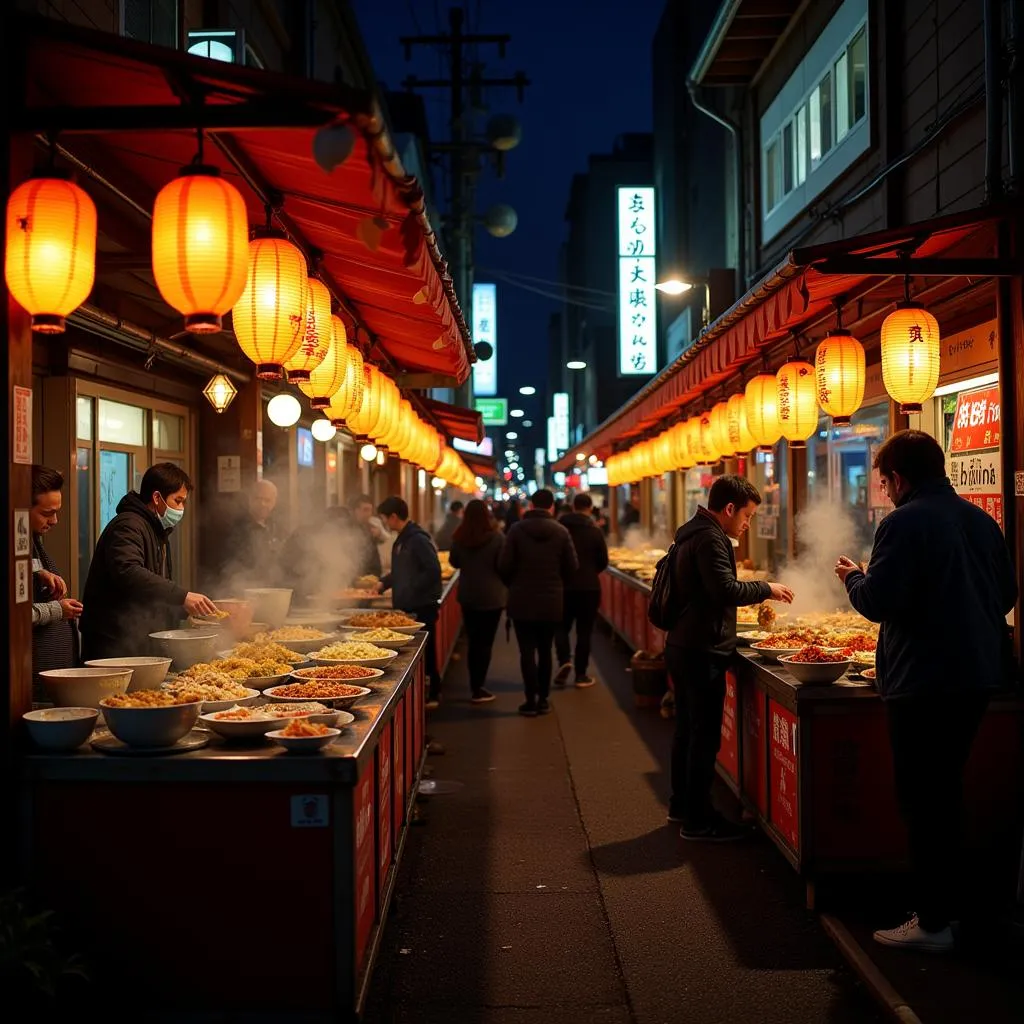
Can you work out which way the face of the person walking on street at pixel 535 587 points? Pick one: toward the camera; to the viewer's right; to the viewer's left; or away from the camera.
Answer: away from the camera

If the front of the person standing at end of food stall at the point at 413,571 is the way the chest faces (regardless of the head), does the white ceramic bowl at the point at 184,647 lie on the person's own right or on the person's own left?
on the person's own left

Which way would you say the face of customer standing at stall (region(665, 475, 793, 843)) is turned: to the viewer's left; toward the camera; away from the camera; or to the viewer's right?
to the viewer's right

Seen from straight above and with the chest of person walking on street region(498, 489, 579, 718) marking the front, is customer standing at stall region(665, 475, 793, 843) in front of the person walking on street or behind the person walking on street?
behind

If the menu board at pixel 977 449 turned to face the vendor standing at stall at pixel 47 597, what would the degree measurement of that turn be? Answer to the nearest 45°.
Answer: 0° — it already faces them

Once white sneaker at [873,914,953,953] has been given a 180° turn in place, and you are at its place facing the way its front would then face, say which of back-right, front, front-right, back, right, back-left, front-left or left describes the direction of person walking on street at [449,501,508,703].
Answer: back-left

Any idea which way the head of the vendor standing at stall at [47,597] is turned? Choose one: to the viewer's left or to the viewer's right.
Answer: to the viewer's right

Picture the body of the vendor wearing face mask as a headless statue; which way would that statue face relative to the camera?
to the viewer's right

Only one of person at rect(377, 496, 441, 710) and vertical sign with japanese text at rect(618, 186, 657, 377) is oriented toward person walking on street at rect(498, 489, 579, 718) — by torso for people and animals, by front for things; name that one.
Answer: the vertical sign with japanese text

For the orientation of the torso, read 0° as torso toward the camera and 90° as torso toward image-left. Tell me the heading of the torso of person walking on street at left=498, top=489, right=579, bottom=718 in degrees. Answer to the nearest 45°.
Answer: approximately 180°

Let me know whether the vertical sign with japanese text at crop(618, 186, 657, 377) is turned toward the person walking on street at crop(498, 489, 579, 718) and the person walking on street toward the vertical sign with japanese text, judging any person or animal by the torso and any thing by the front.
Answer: yes

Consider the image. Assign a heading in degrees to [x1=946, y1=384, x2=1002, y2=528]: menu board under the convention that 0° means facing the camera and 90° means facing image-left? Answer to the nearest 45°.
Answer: approximately 45°

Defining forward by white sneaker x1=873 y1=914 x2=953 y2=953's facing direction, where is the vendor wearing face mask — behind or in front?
in front

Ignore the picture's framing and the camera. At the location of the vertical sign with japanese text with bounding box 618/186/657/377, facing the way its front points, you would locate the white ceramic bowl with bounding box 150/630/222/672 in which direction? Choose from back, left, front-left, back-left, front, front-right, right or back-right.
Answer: front

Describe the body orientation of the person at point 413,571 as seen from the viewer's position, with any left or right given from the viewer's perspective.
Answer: facing to the left of the viewer

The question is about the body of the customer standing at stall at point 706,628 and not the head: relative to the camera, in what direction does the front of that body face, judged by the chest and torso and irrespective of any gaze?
to the viewer's right
